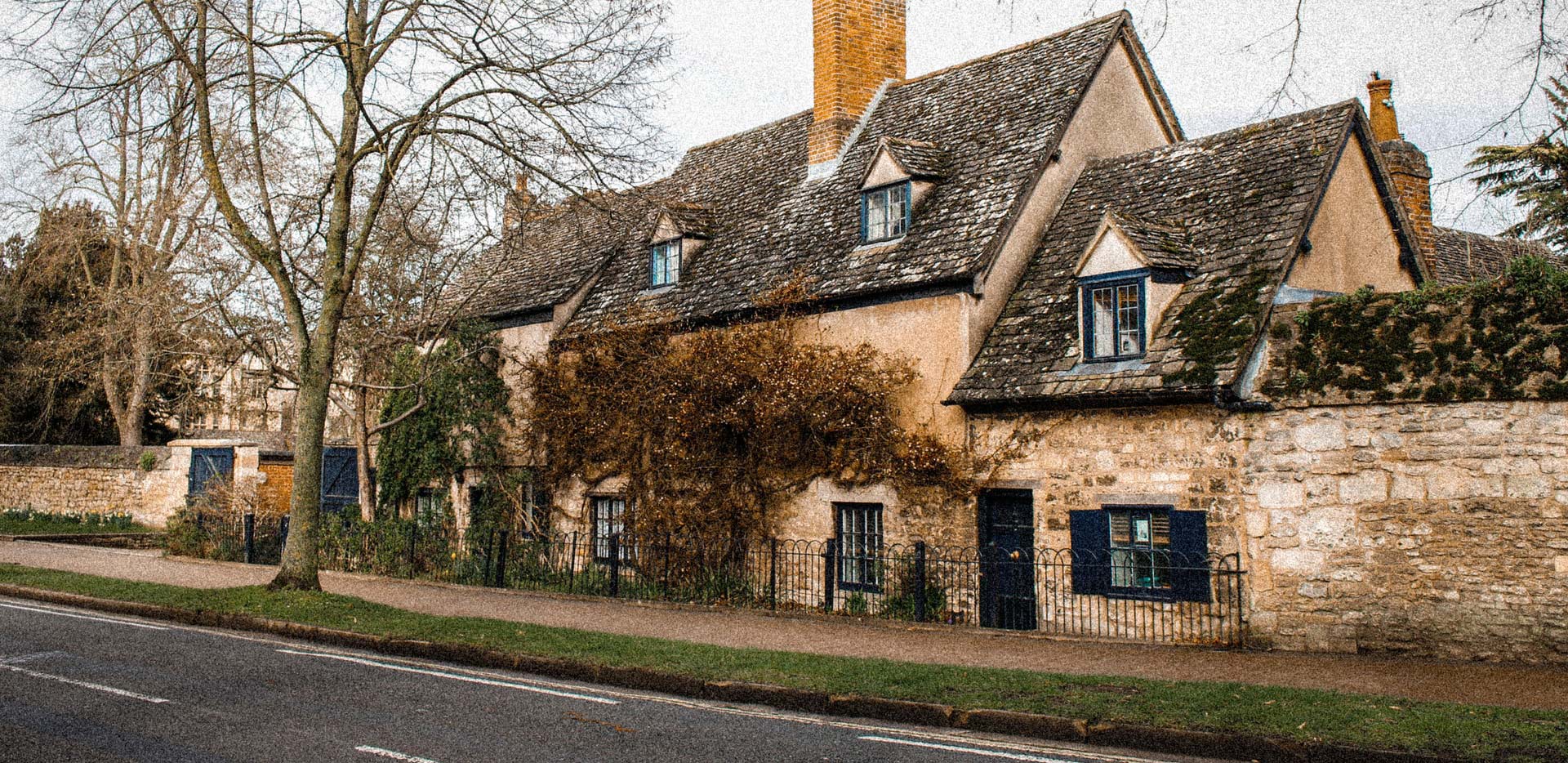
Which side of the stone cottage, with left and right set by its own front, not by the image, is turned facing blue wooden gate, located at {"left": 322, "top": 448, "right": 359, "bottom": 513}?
right

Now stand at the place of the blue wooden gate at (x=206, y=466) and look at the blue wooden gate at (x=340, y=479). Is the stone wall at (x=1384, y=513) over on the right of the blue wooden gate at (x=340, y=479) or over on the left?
right

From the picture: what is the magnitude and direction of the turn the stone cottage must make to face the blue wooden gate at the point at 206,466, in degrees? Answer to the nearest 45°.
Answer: approximately 90° to its right

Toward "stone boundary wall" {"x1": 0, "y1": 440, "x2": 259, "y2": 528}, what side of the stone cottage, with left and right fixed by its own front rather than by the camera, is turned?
right
